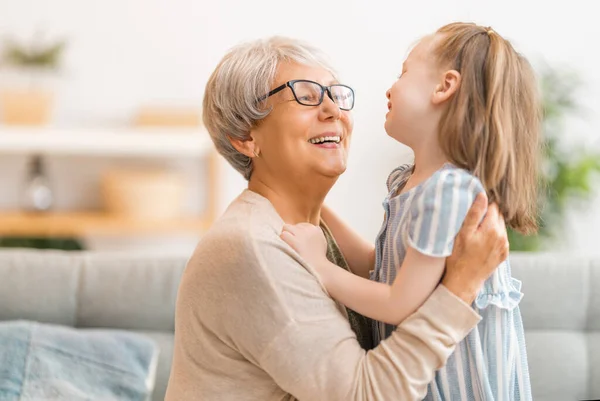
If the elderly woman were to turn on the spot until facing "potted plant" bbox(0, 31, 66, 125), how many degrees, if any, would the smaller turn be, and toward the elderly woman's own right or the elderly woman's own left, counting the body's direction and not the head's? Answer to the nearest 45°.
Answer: approximately 135° to the elderly woman's own left

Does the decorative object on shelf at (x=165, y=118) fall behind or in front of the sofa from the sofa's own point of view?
behind

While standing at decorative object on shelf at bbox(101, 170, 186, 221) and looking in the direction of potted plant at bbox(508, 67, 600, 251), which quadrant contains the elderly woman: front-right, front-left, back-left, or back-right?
front-right

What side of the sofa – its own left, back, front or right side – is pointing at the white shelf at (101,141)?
back

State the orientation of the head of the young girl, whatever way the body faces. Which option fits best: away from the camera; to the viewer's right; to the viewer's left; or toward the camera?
to the viewer's left

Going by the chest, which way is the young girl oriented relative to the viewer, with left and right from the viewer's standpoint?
facing to the left of the viewer

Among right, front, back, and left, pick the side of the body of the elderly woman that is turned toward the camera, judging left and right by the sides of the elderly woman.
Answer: right

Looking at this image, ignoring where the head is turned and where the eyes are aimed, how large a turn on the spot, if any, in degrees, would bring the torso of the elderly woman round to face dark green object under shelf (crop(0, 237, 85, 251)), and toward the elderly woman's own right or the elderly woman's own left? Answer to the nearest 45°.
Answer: approximately 135° to the elderly woman's own left

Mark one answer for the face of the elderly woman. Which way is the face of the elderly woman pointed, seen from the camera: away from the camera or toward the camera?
toward the camera

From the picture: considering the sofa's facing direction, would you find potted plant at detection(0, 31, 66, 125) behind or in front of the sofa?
behind

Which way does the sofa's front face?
toward the camera

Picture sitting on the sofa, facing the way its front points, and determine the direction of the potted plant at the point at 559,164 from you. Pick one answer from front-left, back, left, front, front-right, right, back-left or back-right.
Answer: back-left
